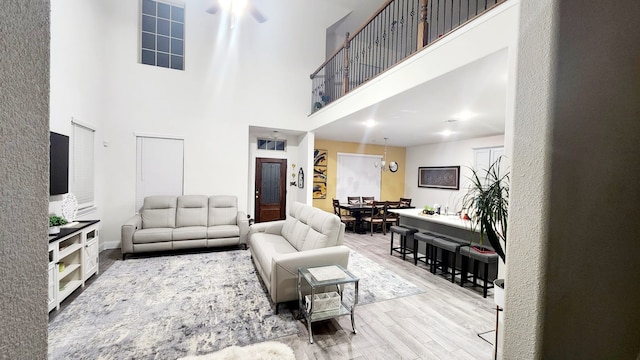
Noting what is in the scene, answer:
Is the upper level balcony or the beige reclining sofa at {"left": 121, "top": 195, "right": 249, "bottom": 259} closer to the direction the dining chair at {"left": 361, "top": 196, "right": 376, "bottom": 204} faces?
the upper level balcony

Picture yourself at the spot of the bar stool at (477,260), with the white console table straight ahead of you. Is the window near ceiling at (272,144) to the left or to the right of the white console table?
right

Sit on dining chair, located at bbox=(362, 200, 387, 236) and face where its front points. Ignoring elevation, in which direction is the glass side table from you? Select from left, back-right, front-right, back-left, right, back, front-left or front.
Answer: back-left

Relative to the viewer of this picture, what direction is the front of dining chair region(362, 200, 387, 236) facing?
facing away from the viewer and to the left of the viewer

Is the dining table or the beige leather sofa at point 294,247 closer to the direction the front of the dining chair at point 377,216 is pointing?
the dining table
